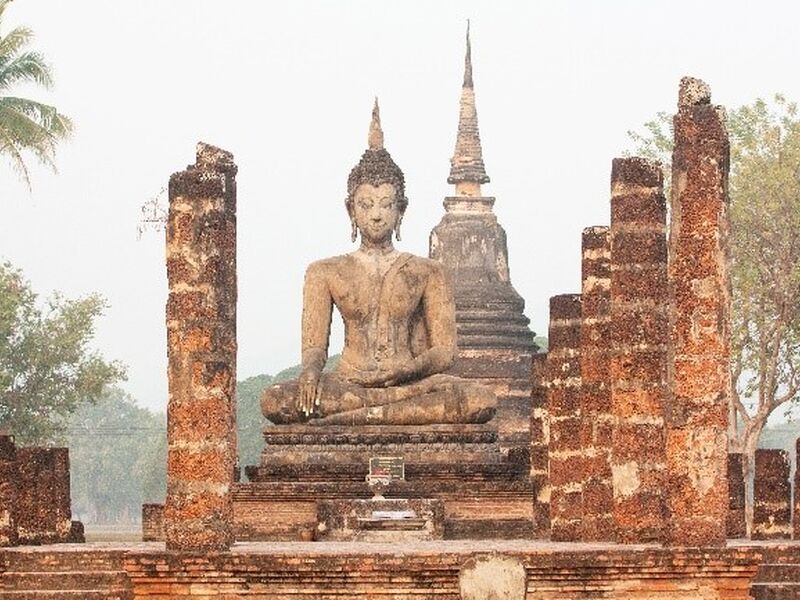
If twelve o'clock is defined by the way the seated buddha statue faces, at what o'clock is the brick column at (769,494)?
The brick column is roughly at 10 o'clock from the seated buddha statue.

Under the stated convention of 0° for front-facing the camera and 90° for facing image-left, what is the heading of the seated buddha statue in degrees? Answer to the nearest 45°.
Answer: approximately 0°

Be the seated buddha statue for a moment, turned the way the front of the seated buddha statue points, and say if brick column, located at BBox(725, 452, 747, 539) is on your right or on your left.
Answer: on your left

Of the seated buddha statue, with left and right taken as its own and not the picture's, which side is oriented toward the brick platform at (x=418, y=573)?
front

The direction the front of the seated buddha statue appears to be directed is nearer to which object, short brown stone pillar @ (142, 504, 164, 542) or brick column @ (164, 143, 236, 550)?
the brick column

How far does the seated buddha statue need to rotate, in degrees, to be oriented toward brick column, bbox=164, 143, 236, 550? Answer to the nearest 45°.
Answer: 0° — it already faces it

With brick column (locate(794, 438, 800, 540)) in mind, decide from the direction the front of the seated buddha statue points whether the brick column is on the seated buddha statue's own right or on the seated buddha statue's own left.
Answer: on the seated buddha statue's own left

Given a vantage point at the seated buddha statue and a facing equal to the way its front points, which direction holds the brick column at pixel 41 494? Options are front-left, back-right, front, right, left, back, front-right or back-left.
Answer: front-right

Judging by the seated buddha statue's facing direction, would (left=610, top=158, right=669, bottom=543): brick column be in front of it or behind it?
in front

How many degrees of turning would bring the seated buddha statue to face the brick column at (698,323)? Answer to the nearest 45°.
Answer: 0° — it already faces it
